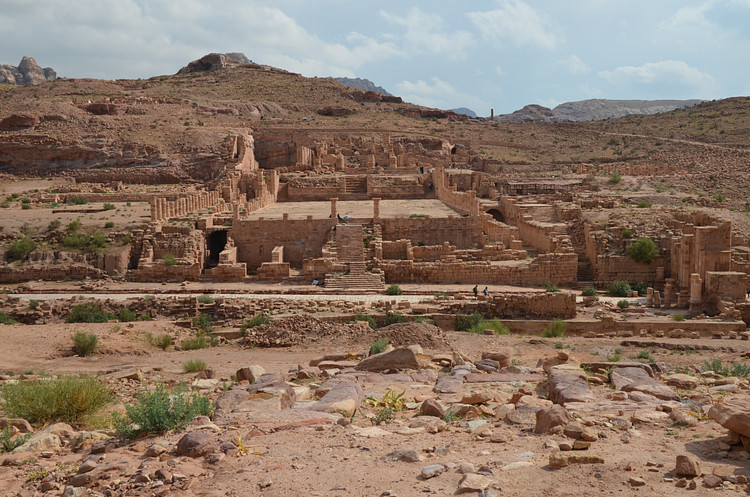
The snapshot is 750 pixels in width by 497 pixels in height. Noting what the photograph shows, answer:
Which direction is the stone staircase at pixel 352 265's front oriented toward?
toward the camera

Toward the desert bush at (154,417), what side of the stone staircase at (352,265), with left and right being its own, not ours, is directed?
front

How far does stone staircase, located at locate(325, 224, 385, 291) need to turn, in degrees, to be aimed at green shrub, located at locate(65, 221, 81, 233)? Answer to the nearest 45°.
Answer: approximately 90° to its right

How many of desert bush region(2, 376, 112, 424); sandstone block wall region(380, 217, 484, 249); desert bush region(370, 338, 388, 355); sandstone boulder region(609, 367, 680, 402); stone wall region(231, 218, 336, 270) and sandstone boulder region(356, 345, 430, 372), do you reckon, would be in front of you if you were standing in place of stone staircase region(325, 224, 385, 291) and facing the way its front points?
4

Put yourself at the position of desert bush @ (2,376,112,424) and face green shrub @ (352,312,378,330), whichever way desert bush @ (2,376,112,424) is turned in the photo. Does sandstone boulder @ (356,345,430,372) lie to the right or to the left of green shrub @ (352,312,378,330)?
right

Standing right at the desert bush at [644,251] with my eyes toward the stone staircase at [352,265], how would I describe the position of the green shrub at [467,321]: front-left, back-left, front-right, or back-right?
front-left

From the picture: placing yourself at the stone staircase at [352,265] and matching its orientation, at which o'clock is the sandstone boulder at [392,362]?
The sandstone boulder is roughly at 12 o'clock from the stone staircase.

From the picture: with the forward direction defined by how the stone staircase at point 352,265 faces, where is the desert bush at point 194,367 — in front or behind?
in front

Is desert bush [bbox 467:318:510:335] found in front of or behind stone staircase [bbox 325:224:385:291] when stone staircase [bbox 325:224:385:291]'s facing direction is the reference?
in front

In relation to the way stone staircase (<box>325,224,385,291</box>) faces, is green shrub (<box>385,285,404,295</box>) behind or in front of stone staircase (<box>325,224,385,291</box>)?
in front

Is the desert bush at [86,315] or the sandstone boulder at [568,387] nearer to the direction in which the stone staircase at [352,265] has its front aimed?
the sandstone boulder

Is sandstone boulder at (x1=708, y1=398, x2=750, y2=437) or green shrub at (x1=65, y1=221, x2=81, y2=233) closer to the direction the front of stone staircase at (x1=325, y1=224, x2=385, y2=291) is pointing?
the sandstone boulder

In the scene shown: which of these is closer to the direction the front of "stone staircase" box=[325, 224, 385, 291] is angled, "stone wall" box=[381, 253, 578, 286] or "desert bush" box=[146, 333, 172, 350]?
the desert bush

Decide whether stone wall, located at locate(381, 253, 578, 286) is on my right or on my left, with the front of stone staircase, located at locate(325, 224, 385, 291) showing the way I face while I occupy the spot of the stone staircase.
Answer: on my left

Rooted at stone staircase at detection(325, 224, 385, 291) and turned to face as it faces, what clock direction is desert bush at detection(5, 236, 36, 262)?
The desert bush is roughly at 3 o'clock from the stone staircase.

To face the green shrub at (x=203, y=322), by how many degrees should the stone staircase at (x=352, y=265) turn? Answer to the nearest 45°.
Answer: approximately 45° to its right

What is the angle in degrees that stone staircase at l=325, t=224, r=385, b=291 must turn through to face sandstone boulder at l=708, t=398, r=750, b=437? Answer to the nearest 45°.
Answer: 0° — it already faces it
